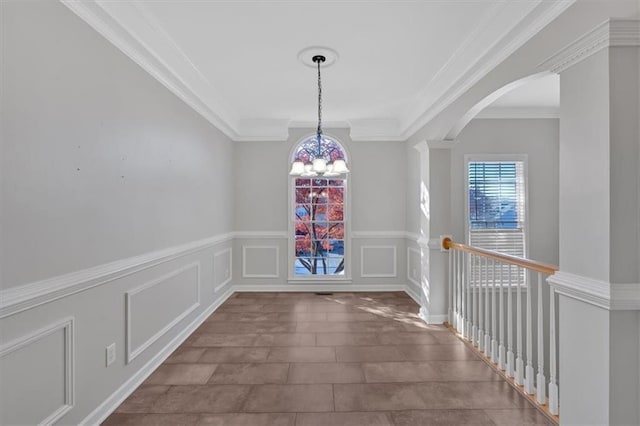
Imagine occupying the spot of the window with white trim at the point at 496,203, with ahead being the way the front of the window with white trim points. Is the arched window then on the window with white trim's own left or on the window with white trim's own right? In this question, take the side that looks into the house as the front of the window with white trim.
on the window with white trim's own right

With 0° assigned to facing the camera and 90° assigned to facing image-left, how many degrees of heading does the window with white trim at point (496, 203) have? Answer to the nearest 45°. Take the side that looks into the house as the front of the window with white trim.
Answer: approximately 0°

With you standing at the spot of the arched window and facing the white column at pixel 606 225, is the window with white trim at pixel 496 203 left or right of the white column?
left

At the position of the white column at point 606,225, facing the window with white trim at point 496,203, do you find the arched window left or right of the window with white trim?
left

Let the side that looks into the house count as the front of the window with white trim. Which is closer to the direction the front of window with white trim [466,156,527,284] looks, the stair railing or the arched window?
the stair railing

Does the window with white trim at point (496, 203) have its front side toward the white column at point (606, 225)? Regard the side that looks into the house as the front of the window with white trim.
yes

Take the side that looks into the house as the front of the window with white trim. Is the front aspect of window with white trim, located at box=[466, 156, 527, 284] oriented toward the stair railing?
yes
